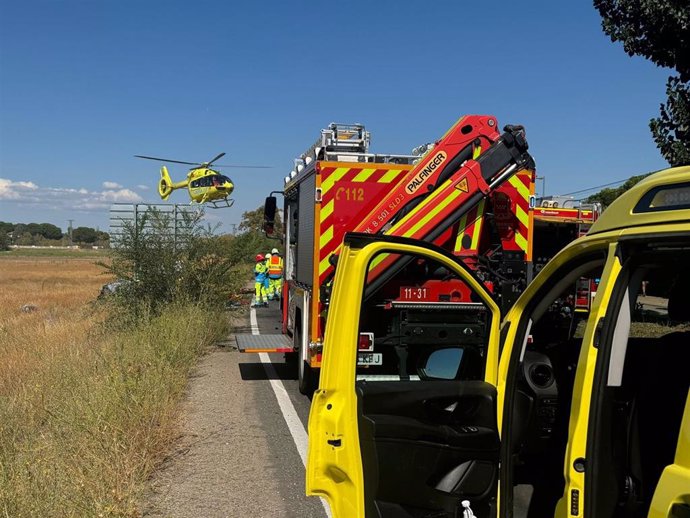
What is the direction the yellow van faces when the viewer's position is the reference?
facing away from the viewer and to the left of the viewer

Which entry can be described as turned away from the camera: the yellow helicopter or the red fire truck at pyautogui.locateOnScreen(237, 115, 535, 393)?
the red fire truck

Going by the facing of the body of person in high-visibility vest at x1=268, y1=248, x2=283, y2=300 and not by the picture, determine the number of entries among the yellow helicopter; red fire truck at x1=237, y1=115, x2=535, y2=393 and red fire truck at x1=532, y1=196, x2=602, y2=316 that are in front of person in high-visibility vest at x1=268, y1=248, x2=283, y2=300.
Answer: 1

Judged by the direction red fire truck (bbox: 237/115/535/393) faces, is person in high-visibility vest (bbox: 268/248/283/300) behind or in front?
in front

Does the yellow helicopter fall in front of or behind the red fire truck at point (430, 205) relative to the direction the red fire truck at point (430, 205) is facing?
in front

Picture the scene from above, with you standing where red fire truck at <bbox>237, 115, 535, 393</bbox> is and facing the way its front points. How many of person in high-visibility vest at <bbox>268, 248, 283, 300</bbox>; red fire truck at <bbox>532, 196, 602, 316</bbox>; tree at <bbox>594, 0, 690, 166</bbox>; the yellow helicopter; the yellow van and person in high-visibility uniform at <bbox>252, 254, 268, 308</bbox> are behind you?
1

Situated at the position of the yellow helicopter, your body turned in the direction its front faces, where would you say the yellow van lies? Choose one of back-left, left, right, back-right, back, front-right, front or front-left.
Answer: front-right

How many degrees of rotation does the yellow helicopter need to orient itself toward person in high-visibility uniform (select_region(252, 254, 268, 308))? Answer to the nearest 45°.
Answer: approximately 45° to its right

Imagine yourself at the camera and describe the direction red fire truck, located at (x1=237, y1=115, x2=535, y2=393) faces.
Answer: facing away from the viewer

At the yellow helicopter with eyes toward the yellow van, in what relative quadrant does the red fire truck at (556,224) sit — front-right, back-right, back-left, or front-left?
front-left

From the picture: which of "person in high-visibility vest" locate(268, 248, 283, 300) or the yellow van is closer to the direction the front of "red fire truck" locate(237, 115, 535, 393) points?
the person in high-visibility vest

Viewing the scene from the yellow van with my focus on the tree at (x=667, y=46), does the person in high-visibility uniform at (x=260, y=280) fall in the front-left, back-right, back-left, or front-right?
front-left

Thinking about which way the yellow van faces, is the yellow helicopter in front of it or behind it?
in front
